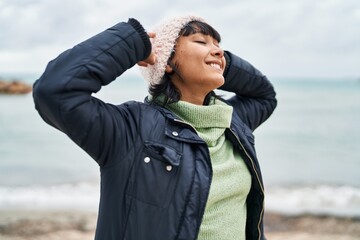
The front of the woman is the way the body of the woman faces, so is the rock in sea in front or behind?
behind

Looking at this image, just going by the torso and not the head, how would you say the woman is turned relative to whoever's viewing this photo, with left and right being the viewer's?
facing the viewer and to the right of the viewer

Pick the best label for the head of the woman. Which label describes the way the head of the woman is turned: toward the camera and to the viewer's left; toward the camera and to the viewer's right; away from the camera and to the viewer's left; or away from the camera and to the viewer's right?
toward the camera and to the viewer's right
